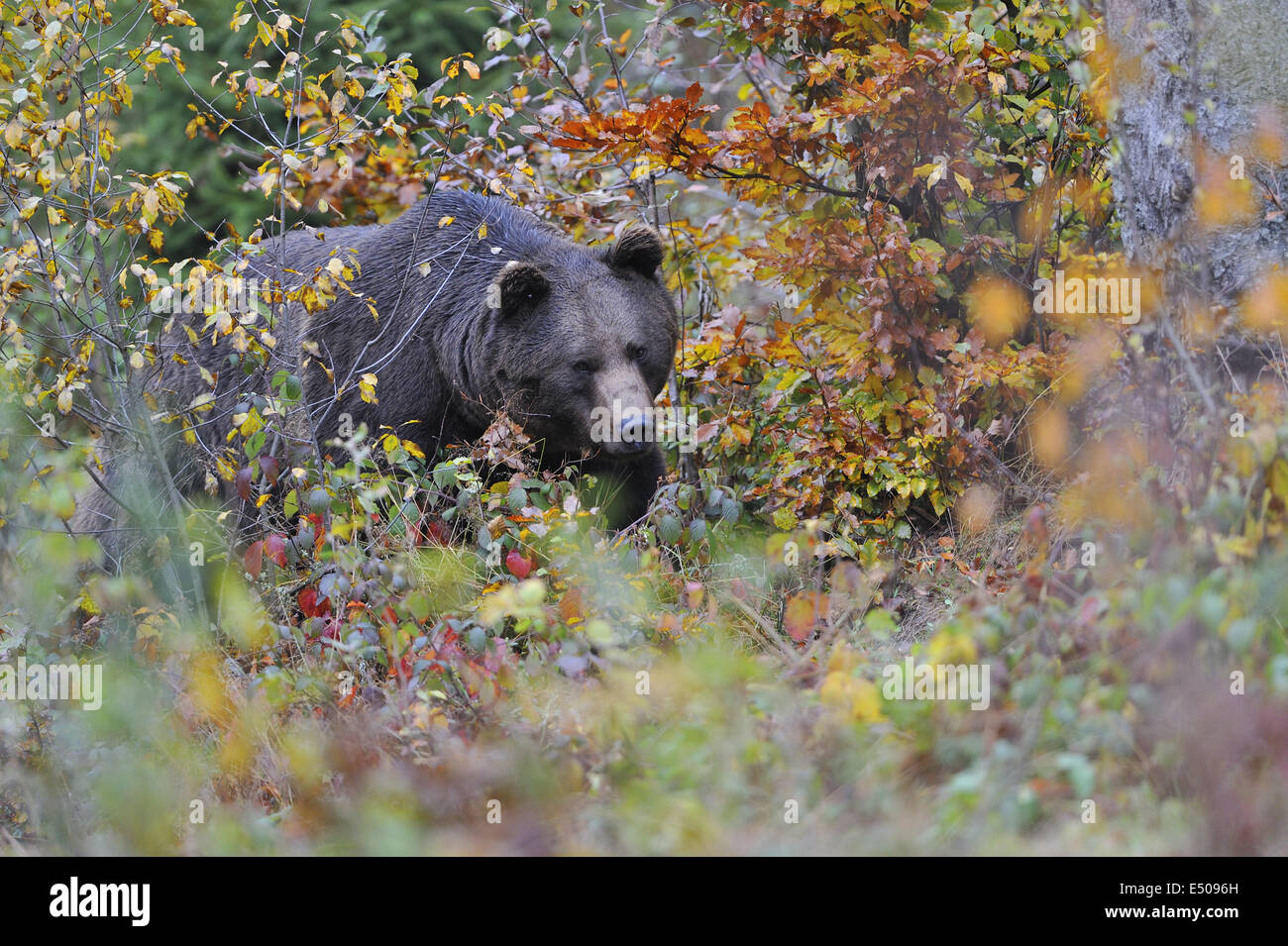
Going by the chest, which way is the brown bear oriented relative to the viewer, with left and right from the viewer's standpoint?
facing the viewer and to the right of the viewer
